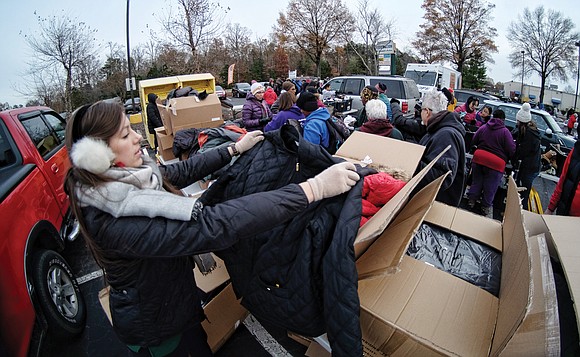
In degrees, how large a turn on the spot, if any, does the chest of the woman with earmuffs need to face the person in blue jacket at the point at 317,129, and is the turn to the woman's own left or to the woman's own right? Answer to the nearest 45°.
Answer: approximately 45° to the woman's own left

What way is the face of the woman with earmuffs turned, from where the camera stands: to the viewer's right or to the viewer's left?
to the viewer's right

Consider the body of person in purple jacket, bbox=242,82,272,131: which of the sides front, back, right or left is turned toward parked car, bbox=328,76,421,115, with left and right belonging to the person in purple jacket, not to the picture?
left

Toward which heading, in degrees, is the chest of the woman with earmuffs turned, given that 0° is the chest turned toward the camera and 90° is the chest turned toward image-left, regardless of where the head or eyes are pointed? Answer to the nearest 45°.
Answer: approximately 270°

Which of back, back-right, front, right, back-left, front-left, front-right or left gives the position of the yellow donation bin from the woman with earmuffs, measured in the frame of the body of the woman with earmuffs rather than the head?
left

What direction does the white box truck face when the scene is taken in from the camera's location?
facing the viewer and to the left of the viewer

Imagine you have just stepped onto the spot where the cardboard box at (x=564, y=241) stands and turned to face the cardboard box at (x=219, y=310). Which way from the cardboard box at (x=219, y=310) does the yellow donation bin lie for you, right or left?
right

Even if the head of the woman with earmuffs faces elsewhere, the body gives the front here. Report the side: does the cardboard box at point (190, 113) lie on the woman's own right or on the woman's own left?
on the woman's own left

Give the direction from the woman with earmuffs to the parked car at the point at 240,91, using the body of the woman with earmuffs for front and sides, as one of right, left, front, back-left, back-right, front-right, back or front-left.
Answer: left

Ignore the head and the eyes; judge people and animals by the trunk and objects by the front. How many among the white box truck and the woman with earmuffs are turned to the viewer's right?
1
